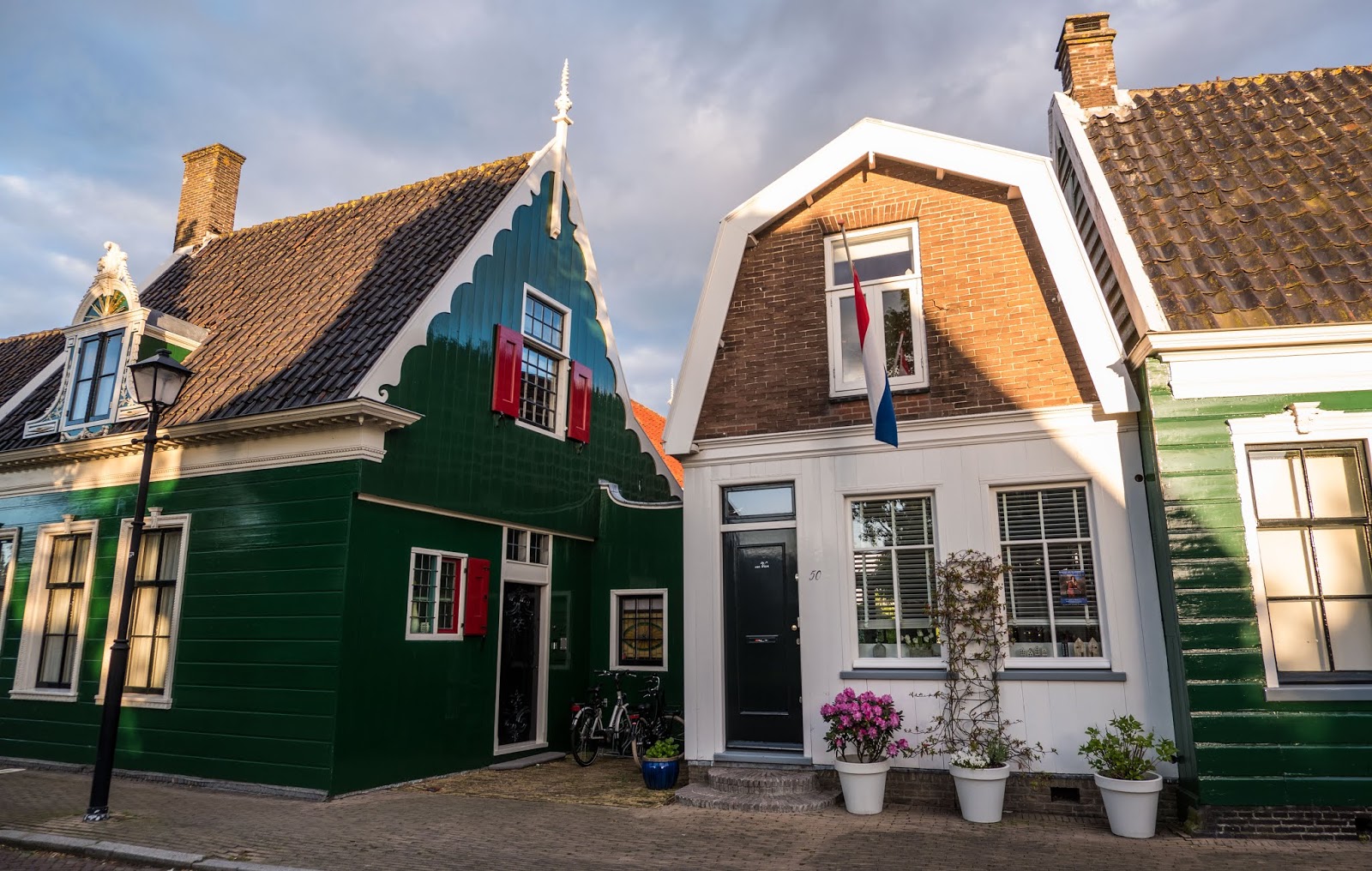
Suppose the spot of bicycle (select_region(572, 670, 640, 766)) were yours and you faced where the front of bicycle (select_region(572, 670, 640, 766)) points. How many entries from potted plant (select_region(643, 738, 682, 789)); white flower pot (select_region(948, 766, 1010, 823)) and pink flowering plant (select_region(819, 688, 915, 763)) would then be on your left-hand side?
0

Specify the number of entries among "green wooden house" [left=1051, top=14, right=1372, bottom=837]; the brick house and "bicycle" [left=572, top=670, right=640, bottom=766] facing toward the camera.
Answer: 2

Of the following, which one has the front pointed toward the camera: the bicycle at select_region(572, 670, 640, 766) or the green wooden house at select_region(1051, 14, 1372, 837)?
the green wooden house

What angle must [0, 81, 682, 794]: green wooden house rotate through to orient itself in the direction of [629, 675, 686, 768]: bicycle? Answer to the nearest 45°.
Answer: approximately 45° to its left

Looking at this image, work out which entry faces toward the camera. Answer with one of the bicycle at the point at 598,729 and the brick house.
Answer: the brick house

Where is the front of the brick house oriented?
toward the camera

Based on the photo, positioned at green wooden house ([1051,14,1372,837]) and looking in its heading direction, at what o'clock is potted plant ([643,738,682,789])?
The potted plant is roughly at 3 o'clock from the green wooden house.

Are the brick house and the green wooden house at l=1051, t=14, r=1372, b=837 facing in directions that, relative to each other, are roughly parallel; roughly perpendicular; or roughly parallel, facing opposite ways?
roughly parallel
